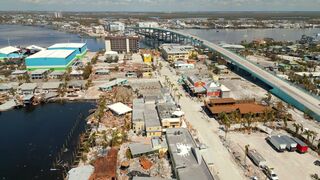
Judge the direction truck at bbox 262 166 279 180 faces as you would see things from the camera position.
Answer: facing the viewer and to the right of the viewer

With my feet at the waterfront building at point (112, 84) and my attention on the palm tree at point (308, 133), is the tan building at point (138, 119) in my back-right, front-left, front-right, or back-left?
front-right

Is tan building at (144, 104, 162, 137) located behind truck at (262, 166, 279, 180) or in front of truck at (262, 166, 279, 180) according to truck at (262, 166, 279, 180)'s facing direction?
behind

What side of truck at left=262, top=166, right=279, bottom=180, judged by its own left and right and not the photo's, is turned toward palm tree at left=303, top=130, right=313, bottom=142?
left

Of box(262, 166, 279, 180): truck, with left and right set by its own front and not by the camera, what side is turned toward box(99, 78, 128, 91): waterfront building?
back

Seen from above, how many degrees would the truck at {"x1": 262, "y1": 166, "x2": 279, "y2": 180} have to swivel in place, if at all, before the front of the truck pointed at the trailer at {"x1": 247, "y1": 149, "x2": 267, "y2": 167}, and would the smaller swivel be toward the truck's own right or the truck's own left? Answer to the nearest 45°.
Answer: approximately 180°
